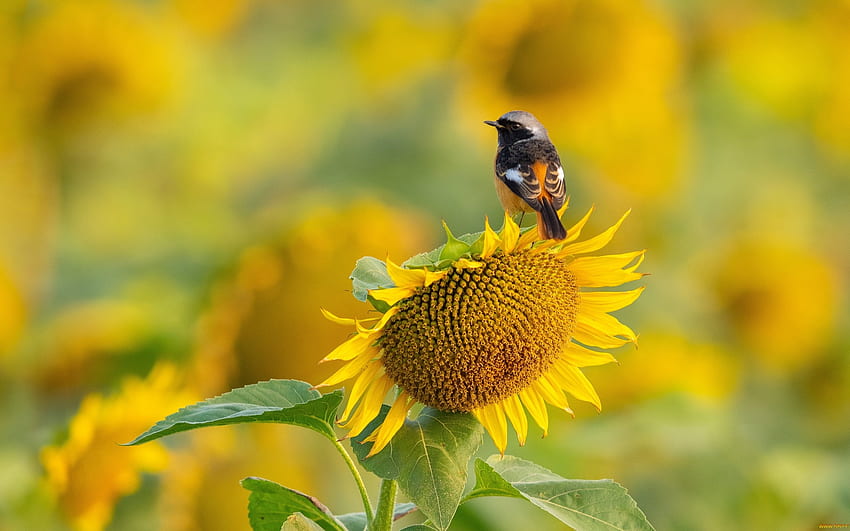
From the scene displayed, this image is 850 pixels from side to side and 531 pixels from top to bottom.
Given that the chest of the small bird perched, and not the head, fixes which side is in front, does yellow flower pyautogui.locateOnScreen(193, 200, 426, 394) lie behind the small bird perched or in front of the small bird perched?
in front

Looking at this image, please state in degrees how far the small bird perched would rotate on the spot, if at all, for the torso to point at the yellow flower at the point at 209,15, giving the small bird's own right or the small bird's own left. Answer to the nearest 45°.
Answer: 0° — it already faces it

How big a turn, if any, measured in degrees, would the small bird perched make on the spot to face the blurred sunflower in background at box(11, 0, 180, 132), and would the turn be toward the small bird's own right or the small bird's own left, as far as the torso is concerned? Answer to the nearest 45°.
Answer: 0° — it already faces it

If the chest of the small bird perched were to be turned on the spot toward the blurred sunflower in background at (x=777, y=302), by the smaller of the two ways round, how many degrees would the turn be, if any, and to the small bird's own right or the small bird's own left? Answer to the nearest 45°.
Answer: approximately 45° to the small bird's own right

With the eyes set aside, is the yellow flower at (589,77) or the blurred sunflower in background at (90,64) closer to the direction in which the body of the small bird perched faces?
the blurred sunflower in background

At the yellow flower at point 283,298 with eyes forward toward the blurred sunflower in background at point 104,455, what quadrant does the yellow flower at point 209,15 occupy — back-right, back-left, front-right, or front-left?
back-right

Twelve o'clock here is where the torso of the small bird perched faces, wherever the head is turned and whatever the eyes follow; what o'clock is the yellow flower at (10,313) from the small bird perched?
The yellow flower is roughly at 12 o'clock from the small bird perched.

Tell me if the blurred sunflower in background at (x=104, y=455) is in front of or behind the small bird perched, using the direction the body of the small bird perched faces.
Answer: in front

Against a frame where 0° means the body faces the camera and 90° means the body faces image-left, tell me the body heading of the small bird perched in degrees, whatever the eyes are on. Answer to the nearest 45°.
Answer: approximately 135°
